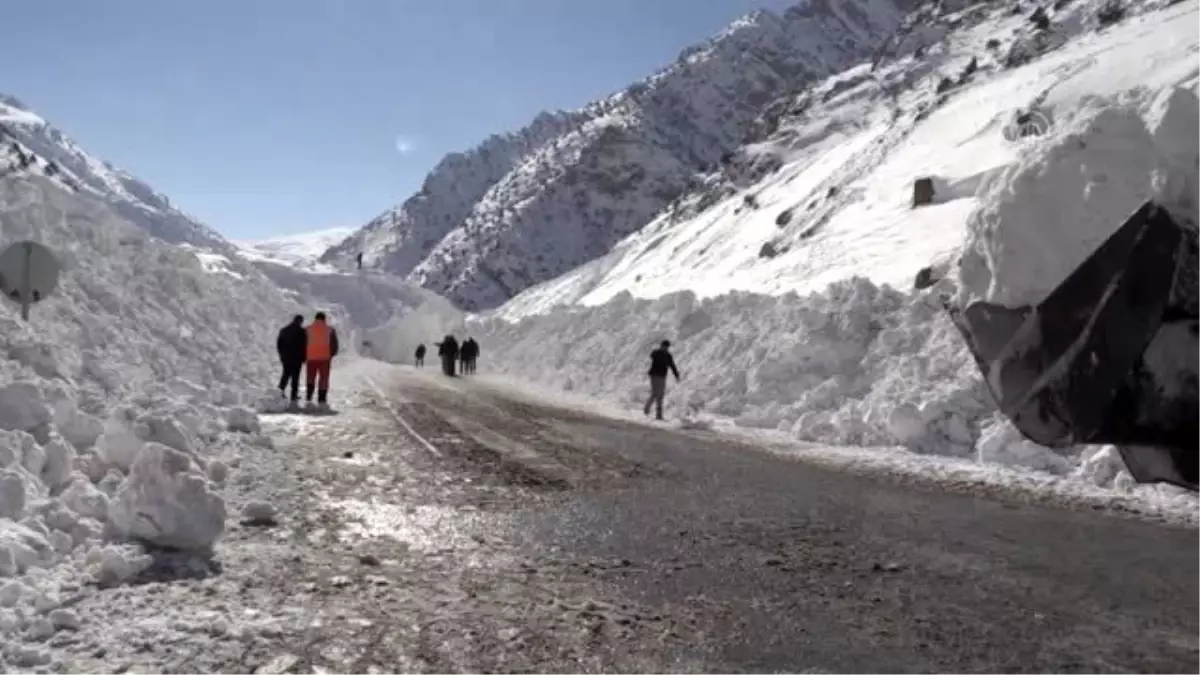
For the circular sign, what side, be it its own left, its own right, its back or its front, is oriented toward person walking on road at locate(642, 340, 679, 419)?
right

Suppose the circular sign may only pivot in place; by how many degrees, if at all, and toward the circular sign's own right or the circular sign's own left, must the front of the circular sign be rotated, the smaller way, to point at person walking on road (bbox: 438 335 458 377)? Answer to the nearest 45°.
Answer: approximately 45° to the circular sign's own right

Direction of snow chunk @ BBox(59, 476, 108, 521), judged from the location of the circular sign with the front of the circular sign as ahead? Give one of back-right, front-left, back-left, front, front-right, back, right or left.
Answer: back

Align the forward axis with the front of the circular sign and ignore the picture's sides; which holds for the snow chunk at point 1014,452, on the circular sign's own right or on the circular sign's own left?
on the circular sign's own right

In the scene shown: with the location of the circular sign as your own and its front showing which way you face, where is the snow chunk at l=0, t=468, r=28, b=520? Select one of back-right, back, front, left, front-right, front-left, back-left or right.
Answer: back

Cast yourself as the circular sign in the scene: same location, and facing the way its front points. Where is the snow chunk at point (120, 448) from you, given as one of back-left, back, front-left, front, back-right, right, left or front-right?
back

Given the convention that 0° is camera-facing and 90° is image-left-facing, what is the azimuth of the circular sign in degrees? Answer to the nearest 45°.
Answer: approximately 180°

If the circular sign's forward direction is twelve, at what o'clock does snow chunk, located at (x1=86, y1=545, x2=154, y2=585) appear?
The snow chunk is roughly at 6 o'clock from the circular sign.

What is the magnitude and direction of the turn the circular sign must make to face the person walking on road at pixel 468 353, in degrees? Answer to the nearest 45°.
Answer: approximately 45° to its right

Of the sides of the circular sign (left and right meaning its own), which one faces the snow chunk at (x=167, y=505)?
back

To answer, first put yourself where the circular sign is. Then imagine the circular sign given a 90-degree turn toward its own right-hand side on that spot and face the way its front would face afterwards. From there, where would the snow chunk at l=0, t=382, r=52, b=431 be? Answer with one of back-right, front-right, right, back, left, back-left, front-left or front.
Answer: right

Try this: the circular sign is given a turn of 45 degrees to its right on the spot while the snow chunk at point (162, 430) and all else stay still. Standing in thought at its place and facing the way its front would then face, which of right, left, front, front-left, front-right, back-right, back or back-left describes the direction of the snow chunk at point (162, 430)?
back-right

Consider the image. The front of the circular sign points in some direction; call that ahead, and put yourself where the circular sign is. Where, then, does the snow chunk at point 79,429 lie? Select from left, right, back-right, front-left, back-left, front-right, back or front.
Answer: back

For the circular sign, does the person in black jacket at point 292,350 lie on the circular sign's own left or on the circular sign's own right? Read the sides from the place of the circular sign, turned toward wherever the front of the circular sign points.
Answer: on the circular sign's own right

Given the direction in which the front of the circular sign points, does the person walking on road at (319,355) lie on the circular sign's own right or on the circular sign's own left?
on the circular sign's own right
